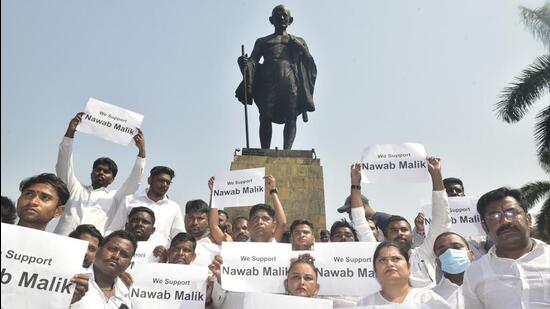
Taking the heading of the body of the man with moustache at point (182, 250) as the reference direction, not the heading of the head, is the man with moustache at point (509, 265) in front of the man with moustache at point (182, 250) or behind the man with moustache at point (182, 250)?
in front

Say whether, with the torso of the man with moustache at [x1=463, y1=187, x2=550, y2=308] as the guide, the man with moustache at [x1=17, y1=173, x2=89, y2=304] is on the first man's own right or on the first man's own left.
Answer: on the first man's own right

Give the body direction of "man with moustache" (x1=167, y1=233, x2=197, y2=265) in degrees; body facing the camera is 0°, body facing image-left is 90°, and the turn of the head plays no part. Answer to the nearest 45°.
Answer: approximately 0°

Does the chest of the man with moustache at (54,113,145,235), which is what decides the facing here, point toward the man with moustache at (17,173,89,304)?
yes

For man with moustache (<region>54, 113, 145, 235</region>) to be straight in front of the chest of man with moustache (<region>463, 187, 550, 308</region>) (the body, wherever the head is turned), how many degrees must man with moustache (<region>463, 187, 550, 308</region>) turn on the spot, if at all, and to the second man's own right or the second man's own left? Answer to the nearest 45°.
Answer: approximately 90° to the second man's own right

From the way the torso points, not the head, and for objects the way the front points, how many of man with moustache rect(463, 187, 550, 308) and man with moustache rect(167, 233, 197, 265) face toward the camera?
2

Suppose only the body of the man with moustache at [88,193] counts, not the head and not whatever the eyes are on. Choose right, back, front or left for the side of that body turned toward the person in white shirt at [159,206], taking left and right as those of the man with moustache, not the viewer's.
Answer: left
